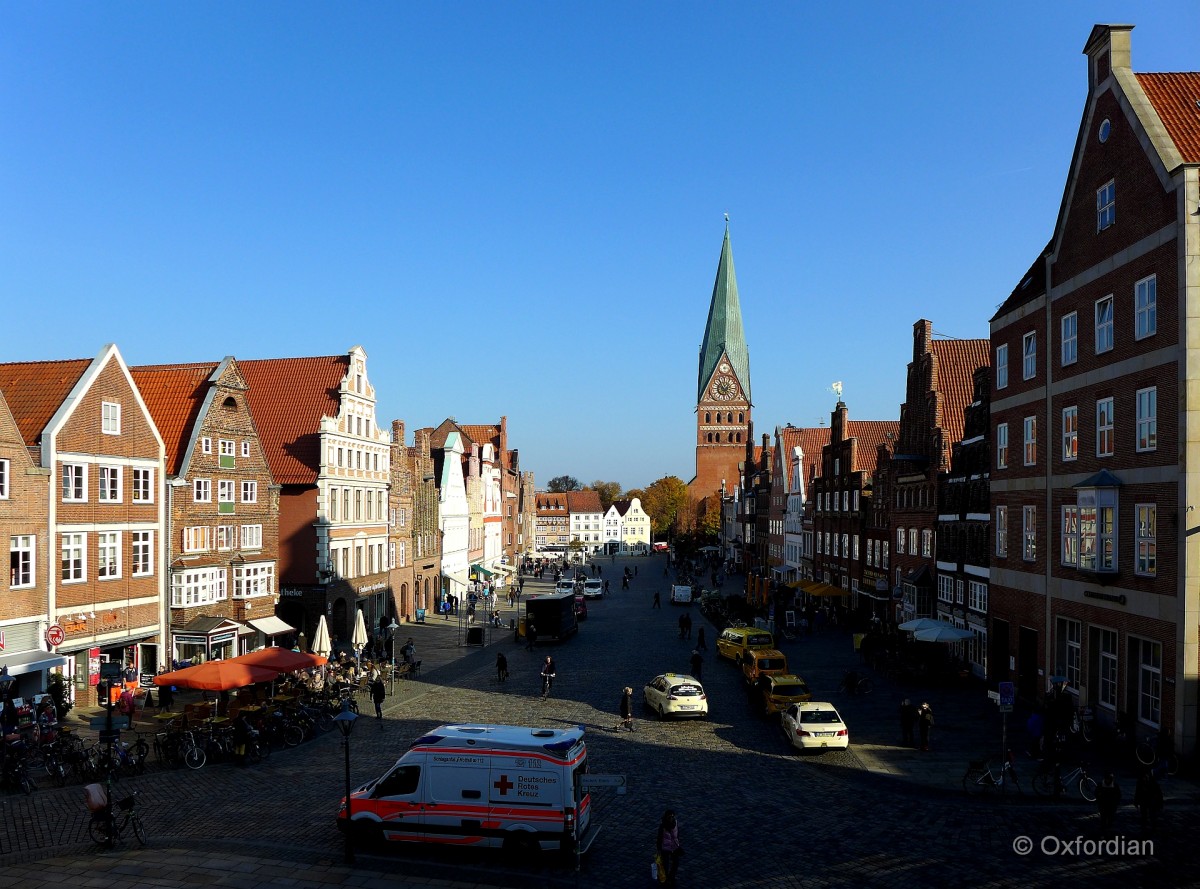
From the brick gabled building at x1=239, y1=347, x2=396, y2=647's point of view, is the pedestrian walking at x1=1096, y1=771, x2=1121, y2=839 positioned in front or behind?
in front

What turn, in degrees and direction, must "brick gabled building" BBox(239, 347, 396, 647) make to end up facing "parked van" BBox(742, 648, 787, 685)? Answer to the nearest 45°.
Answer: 0° — it already faces it

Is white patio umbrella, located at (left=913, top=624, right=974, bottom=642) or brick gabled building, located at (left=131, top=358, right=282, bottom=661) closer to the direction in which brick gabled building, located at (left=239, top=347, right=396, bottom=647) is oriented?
the white patio umbrella

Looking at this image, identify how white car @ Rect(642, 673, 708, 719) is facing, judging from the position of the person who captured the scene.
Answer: facing away from the viewer and to the left of the viewer

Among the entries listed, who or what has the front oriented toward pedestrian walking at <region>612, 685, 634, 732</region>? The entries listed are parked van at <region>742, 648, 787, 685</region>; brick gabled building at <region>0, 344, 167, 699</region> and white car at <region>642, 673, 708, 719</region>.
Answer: the brick gabled building

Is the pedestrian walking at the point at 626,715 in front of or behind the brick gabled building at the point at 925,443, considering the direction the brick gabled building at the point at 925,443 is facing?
in front

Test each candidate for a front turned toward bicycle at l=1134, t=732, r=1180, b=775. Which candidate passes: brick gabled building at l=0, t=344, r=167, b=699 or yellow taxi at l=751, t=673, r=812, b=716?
the brick gabled building

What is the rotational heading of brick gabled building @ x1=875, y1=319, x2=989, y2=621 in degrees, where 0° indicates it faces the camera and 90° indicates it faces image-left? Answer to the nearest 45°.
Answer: approximately 45°

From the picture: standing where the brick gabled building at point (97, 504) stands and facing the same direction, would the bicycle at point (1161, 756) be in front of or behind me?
in front
